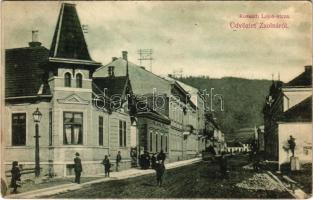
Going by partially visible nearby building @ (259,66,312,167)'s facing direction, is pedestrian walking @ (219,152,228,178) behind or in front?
in front

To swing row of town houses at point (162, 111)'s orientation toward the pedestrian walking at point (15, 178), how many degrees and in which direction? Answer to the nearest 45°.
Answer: approximately 90° to its right

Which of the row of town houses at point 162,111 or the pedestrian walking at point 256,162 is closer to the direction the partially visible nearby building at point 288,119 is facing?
the row of town houses

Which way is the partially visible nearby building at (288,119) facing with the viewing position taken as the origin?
facing to the left of the viewer

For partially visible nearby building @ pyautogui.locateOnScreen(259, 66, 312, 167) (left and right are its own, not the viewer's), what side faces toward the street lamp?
front

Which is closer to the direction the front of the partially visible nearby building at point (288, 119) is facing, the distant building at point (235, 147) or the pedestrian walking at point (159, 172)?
the pedestrian walking

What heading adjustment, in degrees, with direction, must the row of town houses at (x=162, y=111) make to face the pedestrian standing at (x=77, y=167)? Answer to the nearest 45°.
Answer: approximately 90° to its right

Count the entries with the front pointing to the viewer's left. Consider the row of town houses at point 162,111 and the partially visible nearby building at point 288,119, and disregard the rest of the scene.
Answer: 1

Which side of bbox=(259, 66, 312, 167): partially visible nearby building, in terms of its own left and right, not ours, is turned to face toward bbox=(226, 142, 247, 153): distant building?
right

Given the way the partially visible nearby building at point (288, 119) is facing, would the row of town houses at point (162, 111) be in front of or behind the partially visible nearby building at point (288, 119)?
in front

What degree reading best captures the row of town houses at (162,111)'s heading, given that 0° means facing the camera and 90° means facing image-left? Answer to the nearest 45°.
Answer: approximately 315°
